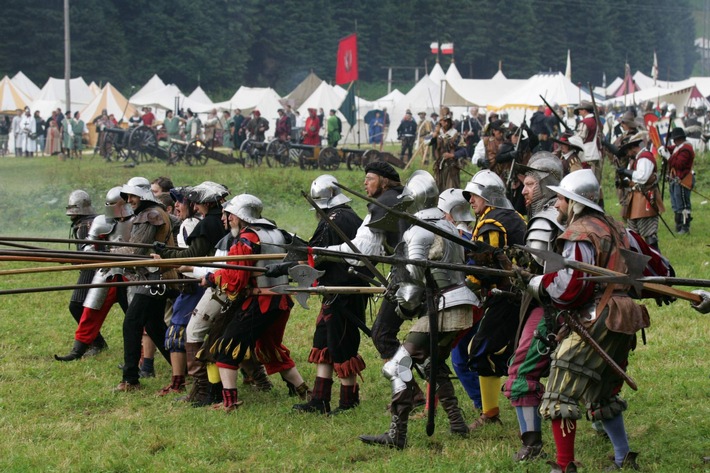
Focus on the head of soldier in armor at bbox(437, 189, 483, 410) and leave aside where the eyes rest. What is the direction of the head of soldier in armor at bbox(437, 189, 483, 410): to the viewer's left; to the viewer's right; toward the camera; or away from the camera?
to the viewer's left

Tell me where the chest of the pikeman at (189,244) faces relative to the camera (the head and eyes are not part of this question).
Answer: to the viewer's left

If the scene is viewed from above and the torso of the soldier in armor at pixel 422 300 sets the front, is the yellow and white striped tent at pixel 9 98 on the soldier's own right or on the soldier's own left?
on the soldier's own right

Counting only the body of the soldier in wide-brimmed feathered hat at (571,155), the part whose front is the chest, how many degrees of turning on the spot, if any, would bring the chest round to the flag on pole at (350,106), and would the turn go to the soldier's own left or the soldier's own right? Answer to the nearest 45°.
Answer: approximately 90° to the soldier's own right

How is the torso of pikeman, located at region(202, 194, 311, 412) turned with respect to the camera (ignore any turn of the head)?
to the viewer's left

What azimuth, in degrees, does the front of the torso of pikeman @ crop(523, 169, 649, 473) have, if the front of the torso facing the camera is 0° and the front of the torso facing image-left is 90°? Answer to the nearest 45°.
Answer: approximately 90°

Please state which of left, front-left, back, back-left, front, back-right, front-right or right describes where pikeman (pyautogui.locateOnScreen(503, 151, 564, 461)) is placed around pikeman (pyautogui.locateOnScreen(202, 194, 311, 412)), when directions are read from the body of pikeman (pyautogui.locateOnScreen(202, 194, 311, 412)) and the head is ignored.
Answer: back-left

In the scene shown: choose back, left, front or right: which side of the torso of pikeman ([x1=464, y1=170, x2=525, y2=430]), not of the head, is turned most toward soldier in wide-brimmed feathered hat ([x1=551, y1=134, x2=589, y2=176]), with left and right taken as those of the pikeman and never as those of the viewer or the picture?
right

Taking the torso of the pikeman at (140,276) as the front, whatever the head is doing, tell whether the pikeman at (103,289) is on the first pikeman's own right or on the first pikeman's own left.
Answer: on the first pikeman's own right

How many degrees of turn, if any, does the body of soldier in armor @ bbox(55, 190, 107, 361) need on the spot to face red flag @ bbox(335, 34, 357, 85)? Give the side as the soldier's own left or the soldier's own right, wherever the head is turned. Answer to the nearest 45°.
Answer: approximately 90° to the soldier's own right

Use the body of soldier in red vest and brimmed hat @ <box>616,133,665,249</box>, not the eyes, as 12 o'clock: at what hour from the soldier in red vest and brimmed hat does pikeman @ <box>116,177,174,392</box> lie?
The pikeman is roughly at 10 o'clock from the soldier in red vest and brimmed hat.

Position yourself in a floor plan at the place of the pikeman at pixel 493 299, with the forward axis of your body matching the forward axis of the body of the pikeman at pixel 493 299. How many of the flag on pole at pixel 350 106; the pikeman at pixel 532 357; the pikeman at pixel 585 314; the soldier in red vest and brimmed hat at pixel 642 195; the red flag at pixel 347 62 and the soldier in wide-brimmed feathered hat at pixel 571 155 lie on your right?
4

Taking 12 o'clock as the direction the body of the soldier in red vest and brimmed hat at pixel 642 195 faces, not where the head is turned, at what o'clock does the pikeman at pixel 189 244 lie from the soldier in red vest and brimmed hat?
The pikeman is roughly at 10 o'clock from the soldier in red vest and brimmed hat.

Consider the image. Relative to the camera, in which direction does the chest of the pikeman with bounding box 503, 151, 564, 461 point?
to the viewer's left

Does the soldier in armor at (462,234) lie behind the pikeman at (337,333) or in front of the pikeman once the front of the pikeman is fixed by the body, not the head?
behind

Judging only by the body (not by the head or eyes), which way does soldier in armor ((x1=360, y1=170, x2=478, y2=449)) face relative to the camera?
to the viewer's left

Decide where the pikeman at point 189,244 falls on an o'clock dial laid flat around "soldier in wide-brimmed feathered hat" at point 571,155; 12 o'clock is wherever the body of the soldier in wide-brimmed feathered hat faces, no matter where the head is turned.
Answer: The pikeman is roughly at 10 o'clock from the soldier in wide-brimmed feathered hat.

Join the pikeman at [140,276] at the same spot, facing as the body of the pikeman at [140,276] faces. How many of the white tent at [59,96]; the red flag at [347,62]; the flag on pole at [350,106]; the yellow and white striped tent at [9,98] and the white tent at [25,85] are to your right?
5

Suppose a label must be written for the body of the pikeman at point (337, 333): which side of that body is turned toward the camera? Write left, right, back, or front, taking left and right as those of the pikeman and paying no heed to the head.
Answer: left

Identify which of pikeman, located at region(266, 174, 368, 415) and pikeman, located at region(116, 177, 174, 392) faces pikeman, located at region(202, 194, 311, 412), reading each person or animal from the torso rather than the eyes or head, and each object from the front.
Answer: pikeman, located at region(266, 174, 368, 415)

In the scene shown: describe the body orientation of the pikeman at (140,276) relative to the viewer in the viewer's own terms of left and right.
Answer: facing to the left of the viewer

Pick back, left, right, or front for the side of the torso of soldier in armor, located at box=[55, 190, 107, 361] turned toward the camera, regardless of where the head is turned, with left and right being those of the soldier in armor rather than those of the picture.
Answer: left

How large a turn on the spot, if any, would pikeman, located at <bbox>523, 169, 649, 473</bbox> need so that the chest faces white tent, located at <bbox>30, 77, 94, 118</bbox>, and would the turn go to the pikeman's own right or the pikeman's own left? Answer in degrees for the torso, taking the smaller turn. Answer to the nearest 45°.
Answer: approximately 45° to the pikeman's own right
